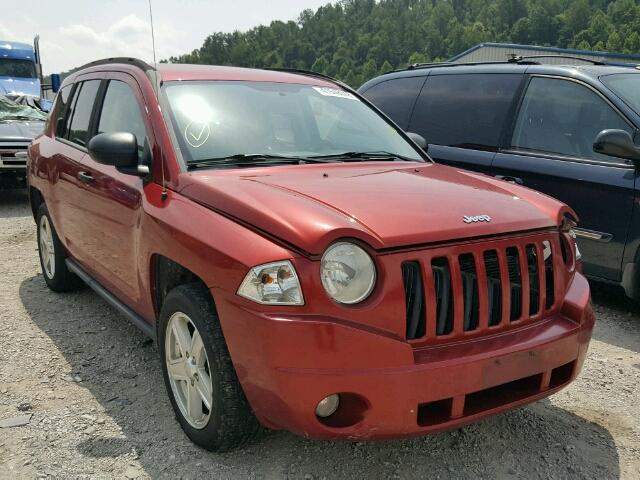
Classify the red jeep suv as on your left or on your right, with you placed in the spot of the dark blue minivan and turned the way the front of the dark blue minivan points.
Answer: on your right

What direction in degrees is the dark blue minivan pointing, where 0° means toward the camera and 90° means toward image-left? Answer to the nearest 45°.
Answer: approximately 315°

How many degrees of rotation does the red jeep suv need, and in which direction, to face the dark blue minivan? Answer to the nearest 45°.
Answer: approximately 90° to its left

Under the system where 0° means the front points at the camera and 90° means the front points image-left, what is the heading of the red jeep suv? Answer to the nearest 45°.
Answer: approximately 315°

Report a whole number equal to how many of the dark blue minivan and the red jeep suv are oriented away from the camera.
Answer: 0
